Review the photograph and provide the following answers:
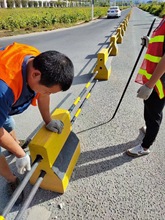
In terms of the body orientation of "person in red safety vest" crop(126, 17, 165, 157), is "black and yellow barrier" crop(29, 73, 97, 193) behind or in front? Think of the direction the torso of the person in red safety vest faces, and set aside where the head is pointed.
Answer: in front

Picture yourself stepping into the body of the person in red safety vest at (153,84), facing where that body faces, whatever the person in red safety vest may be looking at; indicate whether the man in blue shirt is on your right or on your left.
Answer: on your left

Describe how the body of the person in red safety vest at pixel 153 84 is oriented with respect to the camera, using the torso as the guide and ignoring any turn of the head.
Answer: to the viewer's left
